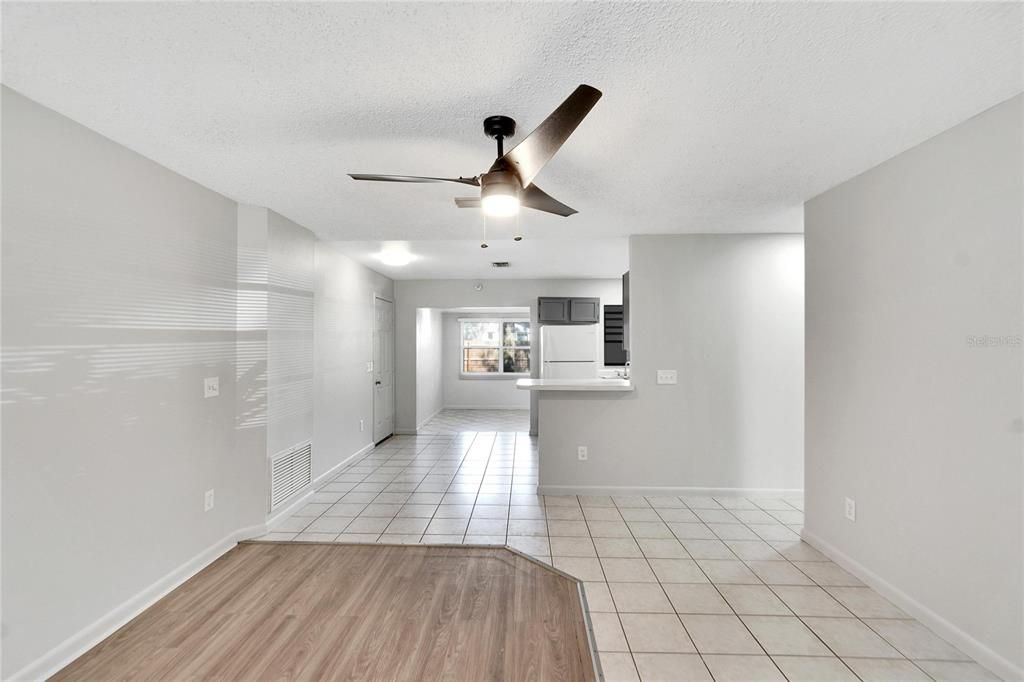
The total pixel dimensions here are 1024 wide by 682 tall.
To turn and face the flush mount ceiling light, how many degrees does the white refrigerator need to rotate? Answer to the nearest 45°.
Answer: approximately 45° to its right

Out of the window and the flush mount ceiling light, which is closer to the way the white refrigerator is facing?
the flush mount ceiling light

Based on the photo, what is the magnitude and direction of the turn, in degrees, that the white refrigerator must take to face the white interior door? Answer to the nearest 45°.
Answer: approximately 90° to its right

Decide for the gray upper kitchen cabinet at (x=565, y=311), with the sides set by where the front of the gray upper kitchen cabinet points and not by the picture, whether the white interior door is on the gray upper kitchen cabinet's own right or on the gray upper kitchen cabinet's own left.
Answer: on the gray upper kitchen cabinet's own right

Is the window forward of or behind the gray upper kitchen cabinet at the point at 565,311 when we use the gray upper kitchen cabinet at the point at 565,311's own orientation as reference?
behind

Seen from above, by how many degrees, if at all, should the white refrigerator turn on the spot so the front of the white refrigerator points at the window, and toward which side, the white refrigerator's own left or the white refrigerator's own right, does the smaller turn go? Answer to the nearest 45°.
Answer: approximately 135° to the white refrigerator's own right

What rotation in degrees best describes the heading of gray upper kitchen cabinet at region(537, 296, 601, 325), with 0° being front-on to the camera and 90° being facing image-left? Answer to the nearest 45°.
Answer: approximately 0°

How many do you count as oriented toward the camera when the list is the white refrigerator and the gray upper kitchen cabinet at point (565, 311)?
2

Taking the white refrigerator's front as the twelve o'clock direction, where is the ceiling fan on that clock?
The ceiling fan is roughly at 12 o'clock from the white refrigerator.
